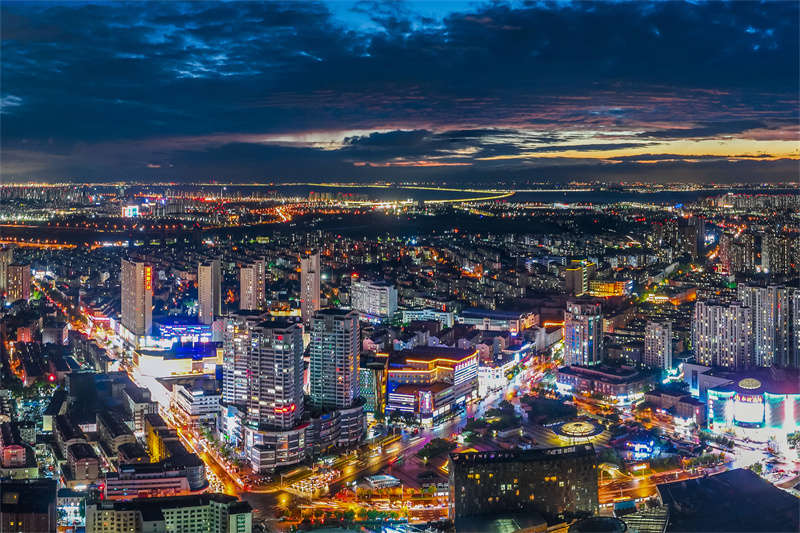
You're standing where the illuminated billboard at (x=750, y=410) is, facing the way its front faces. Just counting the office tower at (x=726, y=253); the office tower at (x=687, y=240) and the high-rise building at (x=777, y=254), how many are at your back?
3

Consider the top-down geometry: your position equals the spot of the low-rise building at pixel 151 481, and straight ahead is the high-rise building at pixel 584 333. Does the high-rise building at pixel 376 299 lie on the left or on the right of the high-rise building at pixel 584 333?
left

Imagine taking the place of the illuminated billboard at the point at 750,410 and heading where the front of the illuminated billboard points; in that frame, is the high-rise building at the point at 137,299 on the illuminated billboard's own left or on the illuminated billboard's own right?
on the illuminated billboard's own right

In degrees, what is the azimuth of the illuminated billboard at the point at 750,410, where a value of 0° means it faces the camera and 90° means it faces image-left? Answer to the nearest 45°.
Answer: approximately 0°

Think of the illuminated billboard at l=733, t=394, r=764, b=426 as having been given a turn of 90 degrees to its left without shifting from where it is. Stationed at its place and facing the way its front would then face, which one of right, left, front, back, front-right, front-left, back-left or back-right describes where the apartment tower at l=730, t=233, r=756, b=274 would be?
left

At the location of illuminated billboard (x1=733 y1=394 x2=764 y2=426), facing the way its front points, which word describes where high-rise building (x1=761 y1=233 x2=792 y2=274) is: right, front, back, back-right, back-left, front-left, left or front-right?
back

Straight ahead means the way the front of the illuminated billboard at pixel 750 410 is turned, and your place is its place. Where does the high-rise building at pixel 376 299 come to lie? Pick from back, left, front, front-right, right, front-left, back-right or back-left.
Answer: back-right

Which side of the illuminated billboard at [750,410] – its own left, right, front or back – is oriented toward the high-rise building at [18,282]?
right

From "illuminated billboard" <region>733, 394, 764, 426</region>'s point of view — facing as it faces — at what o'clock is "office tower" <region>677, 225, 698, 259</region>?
The office tower is roughly at 6 o'clock from the illuminated billboard.

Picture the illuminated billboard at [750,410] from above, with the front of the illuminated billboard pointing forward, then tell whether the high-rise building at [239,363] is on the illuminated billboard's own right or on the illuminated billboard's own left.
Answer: on the illuminated billboard's own right

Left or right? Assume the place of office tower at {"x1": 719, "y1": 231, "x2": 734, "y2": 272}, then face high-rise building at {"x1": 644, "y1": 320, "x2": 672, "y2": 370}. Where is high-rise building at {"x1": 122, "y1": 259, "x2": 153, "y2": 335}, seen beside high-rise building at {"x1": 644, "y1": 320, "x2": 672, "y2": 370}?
right

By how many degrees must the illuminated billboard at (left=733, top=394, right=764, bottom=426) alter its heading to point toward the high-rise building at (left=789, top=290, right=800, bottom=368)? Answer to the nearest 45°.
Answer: approximately 180°

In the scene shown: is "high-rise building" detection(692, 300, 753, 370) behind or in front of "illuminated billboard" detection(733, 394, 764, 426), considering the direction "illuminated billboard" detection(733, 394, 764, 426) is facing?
behind

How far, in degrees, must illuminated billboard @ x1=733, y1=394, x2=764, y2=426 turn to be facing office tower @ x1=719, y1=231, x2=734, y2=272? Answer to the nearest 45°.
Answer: approximately 180°
